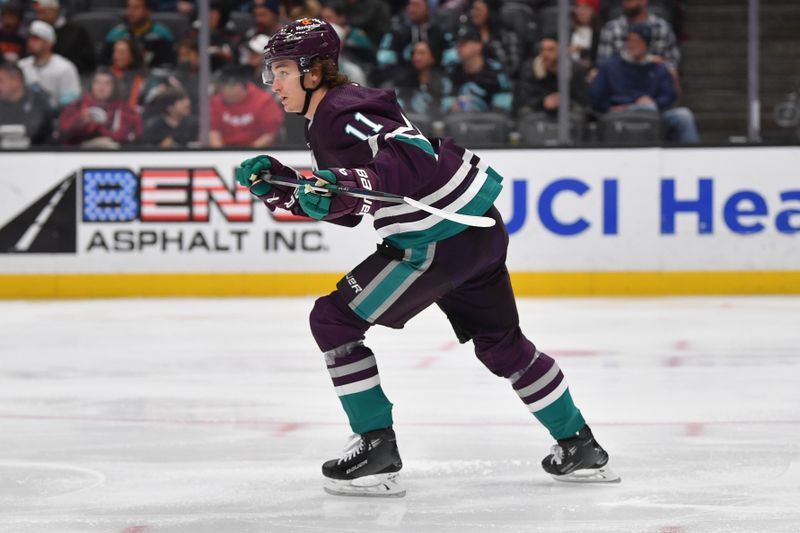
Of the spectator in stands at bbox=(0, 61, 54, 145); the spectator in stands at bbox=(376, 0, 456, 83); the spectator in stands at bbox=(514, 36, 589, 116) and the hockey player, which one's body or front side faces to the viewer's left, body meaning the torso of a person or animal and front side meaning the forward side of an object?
the hockey player

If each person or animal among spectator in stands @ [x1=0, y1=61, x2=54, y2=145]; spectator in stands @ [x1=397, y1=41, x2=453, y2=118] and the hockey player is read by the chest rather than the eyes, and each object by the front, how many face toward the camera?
2

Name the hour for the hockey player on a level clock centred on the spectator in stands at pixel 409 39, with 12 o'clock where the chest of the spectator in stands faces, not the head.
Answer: The hockey player is roughly at 12 o'clock from the spectator in stands.

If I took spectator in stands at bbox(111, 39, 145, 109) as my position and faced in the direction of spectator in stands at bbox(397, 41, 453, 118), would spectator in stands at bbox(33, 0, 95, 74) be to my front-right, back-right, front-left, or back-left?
back-left

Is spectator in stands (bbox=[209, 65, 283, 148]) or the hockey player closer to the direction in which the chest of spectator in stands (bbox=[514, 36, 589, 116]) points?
the hockey player

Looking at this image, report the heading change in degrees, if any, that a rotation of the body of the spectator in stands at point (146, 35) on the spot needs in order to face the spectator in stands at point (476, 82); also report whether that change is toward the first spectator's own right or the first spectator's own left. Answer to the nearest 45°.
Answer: approximately 90° to the first spectator's own left

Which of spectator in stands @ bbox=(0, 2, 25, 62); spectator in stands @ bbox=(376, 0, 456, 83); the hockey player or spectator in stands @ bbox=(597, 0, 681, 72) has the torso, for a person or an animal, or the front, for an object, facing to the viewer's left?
the hockey player

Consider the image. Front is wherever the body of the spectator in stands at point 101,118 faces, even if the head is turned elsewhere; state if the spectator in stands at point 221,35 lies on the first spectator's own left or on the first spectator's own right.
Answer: on the first spectator's own left

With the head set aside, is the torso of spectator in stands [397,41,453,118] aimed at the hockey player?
yes
